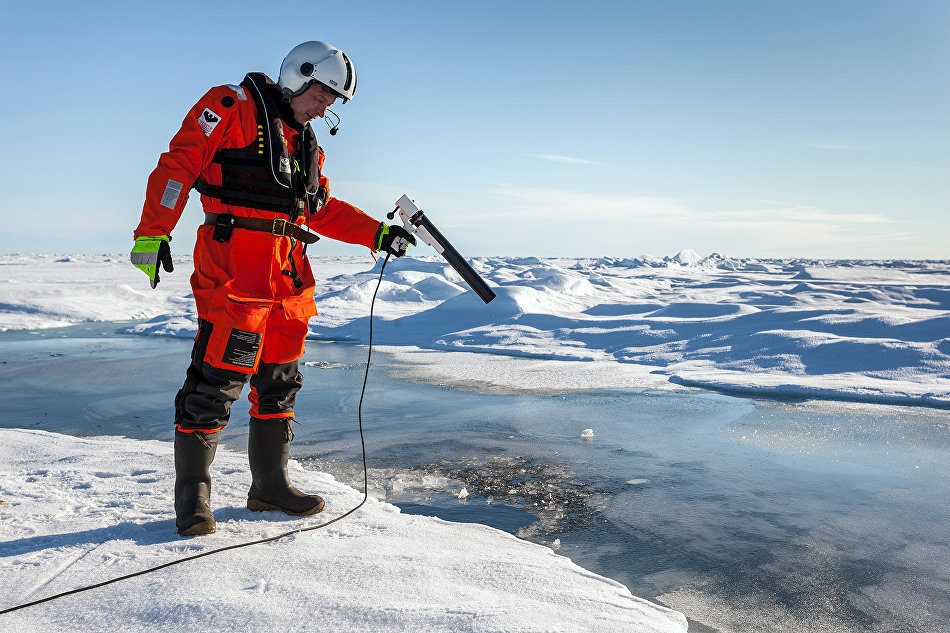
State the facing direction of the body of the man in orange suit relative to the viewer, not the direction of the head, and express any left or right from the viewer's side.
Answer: facing the viewer and to the right of the viewer
